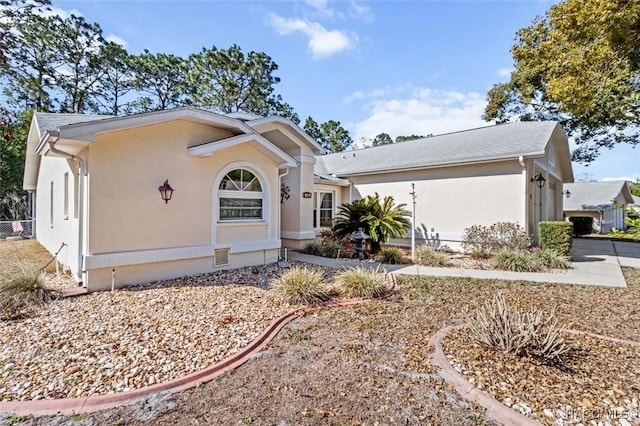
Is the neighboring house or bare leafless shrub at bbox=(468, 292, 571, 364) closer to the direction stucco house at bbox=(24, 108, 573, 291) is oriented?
the bare leafless shrub

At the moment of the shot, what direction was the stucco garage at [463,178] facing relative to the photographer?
facing the viewer and to the right of the viewer

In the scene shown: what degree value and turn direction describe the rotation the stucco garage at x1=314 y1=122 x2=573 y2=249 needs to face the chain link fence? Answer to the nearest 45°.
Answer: approximately 135° to its right

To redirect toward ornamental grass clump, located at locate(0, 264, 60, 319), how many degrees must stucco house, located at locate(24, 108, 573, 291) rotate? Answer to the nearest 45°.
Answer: approximately 90° to its right

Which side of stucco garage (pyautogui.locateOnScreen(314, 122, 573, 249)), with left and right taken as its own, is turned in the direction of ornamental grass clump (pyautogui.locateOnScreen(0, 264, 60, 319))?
right

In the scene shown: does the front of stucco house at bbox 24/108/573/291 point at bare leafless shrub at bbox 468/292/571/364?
yes

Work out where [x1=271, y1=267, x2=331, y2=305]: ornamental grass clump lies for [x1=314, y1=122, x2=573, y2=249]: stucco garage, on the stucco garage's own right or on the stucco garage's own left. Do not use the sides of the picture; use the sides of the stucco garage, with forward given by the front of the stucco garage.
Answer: on the stucco garage's own right

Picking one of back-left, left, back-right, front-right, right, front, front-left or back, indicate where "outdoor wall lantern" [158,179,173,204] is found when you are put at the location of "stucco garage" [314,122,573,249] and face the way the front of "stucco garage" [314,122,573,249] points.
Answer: right

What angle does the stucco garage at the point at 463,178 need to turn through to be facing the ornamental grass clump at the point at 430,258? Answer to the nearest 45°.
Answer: approximately 45° to its right

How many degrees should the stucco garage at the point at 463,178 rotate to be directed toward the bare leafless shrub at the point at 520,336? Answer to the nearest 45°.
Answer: approximately 45° to its right

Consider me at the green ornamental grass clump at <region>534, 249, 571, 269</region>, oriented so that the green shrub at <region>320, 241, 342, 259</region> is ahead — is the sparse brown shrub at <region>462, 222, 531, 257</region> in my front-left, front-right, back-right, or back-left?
front-right

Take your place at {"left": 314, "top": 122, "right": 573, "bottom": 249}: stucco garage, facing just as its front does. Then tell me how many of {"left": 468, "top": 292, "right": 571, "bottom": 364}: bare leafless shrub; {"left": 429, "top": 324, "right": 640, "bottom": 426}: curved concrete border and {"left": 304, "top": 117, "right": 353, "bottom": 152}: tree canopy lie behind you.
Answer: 1
